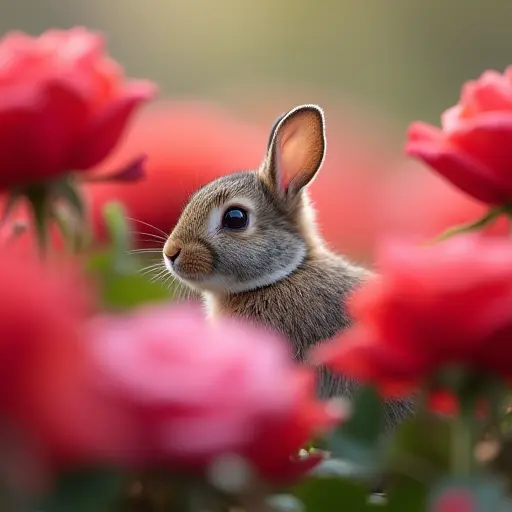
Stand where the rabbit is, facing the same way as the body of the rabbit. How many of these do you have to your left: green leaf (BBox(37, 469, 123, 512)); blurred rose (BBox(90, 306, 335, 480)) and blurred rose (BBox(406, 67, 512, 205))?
2

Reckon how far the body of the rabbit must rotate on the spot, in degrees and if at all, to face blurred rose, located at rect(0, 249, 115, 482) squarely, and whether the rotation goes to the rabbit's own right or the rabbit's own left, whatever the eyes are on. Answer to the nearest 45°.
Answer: approximately 90° to the rabbit's own left

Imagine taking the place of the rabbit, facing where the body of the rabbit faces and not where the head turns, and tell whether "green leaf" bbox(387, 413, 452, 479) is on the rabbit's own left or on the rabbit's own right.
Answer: on the rabbit's own left

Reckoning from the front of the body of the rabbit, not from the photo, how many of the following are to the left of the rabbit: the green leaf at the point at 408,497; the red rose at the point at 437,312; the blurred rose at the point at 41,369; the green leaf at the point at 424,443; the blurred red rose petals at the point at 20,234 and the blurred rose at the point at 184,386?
6

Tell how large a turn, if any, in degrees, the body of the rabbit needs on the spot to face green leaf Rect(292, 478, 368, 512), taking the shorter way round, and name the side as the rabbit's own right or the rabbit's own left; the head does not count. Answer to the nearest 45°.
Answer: approximately 90° to the rabbit's own left

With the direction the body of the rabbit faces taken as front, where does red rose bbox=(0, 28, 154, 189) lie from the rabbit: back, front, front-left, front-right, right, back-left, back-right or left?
front

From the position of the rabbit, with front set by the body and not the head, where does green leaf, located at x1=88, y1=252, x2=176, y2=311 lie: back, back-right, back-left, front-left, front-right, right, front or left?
front

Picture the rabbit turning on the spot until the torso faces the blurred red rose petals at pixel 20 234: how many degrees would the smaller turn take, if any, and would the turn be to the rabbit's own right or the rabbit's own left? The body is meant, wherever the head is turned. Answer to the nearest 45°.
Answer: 0° — it already faces it

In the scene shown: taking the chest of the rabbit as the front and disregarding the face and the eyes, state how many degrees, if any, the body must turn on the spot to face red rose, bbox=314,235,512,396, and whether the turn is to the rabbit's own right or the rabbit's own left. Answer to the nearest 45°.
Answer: approximately 90° to the rabbit's own left

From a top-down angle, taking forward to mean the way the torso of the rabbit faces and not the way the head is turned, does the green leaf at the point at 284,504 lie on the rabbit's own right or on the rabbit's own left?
on the rabbit's own left

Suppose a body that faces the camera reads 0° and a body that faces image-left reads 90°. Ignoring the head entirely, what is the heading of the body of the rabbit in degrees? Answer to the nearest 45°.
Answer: approximately 90°

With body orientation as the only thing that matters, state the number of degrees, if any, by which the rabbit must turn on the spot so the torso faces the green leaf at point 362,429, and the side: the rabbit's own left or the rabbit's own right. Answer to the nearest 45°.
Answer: approximately 90° to the rabbit's own left

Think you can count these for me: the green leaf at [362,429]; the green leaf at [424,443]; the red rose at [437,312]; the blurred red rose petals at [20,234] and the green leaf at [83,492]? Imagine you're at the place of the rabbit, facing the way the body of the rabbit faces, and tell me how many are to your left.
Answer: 5

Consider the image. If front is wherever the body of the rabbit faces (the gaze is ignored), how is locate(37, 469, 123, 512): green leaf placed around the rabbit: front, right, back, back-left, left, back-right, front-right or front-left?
left
